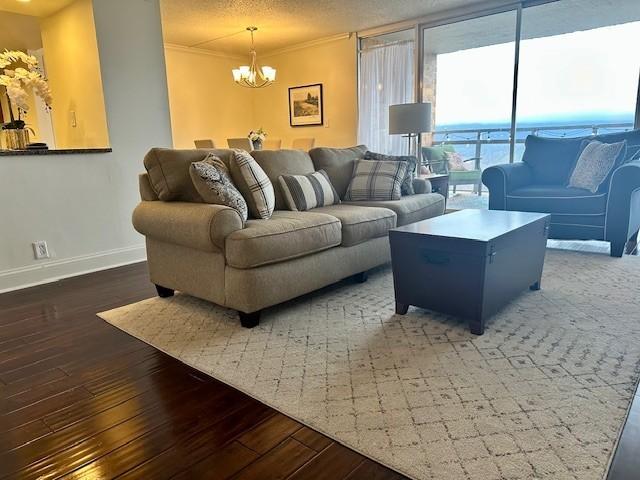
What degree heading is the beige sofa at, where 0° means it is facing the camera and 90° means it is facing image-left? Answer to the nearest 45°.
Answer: approximately 315°

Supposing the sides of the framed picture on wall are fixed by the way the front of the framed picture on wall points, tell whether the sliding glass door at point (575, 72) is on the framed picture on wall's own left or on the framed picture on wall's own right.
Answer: on the framed picture on wall's own left

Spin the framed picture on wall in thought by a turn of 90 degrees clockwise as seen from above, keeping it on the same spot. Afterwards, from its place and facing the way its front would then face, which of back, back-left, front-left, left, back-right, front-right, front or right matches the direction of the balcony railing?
back

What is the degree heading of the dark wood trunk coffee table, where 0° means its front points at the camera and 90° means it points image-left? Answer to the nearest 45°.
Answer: approximately 315°

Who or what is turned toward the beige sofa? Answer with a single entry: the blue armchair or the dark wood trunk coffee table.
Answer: the blue armchair

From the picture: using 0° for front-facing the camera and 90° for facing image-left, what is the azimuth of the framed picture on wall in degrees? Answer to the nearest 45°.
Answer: approximately 45°

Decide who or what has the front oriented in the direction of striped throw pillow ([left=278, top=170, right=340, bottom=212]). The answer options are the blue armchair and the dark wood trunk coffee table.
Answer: the blue armchair

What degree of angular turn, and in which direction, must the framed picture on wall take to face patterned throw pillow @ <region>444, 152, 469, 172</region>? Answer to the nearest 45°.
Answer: approximately 90° to its left

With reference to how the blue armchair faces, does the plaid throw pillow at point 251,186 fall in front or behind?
in front

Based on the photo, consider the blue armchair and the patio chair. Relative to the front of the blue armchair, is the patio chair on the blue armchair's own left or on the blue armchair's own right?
on the blue armchair's own right

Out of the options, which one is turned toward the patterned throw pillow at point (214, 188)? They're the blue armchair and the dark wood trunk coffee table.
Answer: the blue armchair

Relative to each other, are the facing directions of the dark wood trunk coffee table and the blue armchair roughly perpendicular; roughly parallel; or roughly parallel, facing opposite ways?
roughly perpendicular

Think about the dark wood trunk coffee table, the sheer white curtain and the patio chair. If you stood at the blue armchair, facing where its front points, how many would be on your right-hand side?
2
